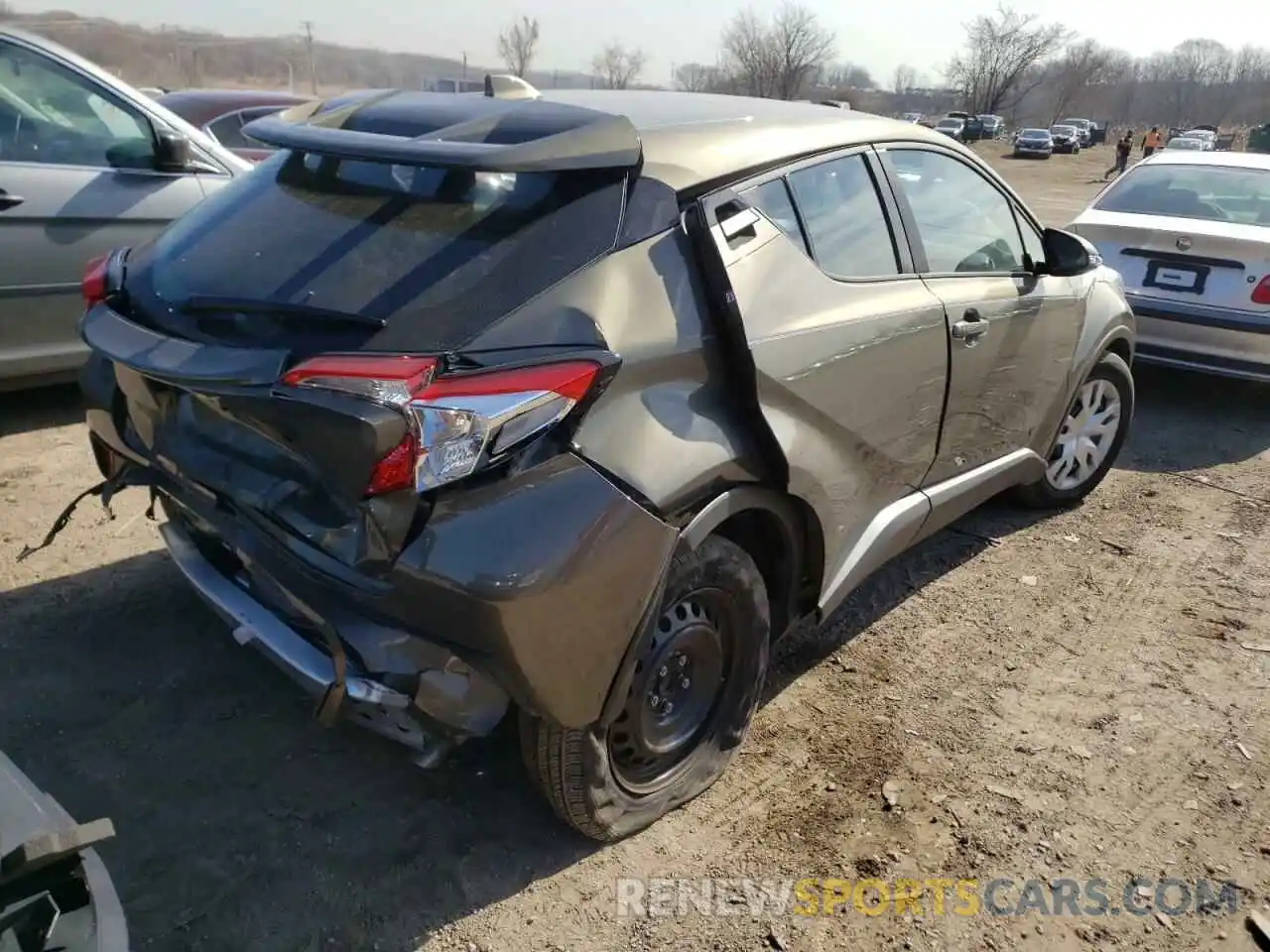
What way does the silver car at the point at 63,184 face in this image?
to the viewer's right
